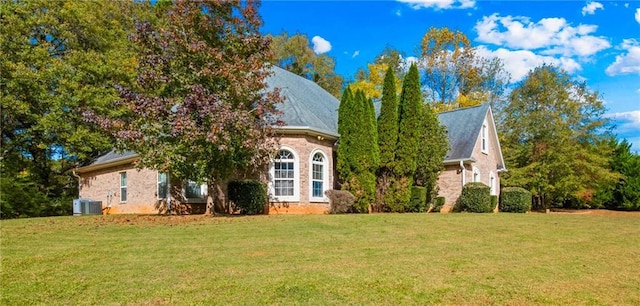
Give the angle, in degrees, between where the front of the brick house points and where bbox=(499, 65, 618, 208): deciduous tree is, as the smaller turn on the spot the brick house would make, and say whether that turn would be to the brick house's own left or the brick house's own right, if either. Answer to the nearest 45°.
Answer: approximately 90° to the brick house's own left

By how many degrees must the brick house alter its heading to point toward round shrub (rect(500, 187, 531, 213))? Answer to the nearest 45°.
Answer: approximately 45° to its left

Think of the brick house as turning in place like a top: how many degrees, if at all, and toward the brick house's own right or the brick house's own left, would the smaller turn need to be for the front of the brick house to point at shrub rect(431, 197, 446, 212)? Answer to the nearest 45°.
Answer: approximately 45° to the brick house's own left

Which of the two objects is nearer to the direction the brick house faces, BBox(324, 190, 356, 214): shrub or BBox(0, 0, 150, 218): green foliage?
the shrub

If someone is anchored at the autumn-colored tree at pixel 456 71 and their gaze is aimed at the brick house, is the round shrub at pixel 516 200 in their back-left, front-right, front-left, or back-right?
front-left

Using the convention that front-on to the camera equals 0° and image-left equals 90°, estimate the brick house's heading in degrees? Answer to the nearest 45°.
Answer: approximately 315°

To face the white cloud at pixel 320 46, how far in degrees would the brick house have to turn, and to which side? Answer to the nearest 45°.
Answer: approximately 135° to its left

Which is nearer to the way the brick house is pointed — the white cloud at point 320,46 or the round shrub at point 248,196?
the round shrub
